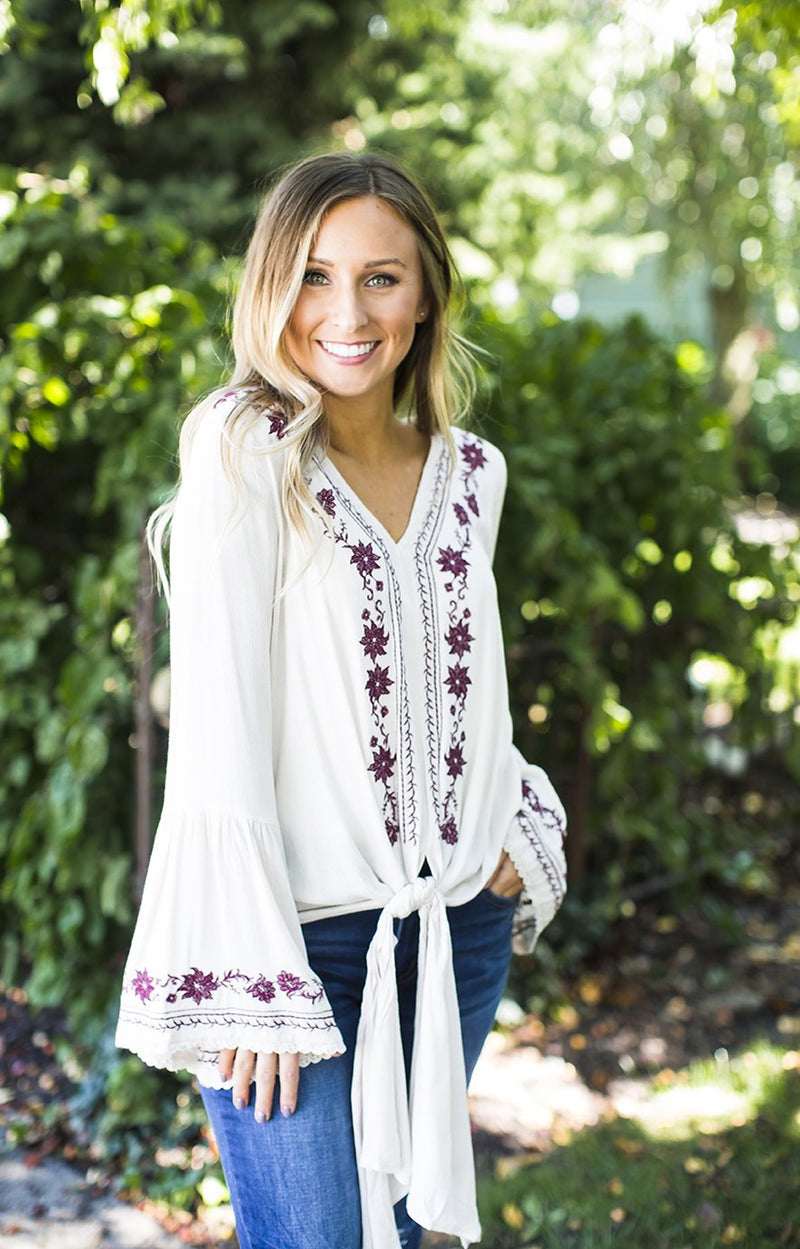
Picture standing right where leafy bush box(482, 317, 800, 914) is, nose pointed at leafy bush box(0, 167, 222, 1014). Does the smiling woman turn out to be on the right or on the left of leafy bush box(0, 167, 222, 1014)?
left

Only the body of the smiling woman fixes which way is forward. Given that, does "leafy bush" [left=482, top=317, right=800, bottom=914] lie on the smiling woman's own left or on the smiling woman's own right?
on the smiling woman's own left

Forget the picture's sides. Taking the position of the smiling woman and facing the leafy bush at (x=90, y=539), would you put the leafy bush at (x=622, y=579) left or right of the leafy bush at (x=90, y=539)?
right

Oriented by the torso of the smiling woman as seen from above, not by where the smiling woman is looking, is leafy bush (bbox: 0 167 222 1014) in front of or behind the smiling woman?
behind

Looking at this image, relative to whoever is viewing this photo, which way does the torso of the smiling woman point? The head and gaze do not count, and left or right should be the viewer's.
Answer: facing the viewer and to the right of the viewer
